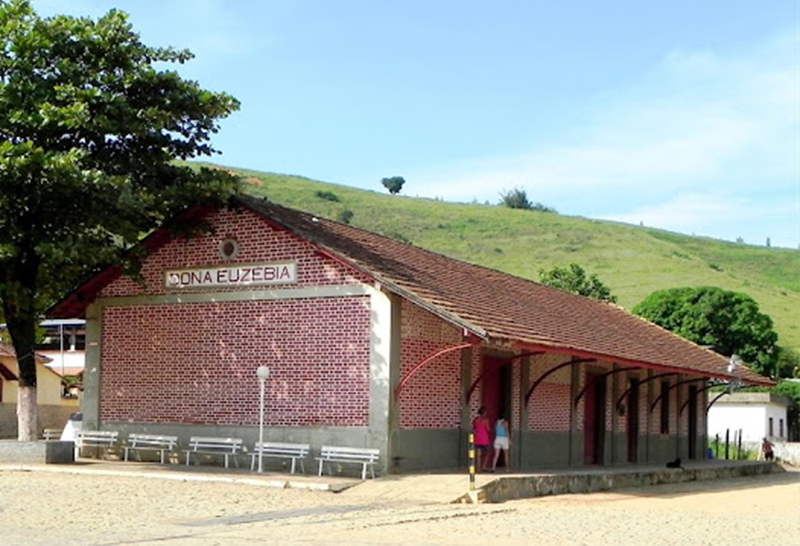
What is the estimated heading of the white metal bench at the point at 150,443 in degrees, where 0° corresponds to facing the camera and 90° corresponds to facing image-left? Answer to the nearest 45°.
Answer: approximately 45°

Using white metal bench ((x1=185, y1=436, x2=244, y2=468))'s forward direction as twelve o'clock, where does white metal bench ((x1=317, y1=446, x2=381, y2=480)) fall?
white metal bench ((x1=317, y1=446, x2=381, y2=480)) is roughly at 9 o'clock from white metal bench ((x1=185, y1=436, x2=244, y2=468)).

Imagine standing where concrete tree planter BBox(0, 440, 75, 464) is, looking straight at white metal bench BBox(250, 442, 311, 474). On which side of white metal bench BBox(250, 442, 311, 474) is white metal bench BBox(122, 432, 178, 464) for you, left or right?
left

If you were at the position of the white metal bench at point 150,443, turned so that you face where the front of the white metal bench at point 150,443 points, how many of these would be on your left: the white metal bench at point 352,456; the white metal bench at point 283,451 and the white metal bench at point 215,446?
3

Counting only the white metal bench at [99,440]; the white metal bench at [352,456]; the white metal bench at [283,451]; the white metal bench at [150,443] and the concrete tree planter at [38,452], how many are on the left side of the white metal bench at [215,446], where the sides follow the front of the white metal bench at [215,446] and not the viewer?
2
